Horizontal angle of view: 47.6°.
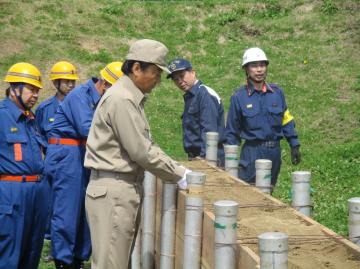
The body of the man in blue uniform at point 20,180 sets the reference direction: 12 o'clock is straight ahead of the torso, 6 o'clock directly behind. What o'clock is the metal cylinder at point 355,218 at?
The metal cylinder is roughly at 12 o'clock from the man in blue uniform.

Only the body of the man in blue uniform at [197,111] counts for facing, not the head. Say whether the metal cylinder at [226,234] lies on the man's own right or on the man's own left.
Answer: on the man's own left

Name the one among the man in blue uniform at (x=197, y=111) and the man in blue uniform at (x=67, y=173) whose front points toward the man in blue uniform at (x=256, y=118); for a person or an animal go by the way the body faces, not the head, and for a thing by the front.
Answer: the man in blue uniform at (x=67, y=173)

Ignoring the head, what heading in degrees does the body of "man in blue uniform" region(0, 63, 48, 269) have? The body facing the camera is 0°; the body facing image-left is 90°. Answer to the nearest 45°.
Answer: approximately 315°

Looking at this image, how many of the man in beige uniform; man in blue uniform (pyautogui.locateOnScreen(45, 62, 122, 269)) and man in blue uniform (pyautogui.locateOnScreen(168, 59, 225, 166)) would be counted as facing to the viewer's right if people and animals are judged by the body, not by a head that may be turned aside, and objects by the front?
2

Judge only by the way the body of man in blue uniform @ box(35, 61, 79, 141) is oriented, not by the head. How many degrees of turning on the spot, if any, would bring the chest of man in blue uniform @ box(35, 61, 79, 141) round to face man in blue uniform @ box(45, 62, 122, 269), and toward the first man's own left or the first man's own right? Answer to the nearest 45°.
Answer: approximately 45° to the first man's own right

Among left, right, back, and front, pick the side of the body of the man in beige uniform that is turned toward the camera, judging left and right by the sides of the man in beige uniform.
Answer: right

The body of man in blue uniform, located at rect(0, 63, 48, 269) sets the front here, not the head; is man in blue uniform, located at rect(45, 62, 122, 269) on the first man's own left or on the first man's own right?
on the first man's own left

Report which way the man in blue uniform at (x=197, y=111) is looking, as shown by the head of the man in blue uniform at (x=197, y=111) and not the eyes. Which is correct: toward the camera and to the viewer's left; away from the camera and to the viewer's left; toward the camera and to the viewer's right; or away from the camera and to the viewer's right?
toward the camera and to the viewer's left

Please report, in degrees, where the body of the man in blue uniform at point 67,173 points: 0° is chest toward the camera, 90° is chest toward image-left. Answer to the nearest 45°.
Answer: approximately 270°

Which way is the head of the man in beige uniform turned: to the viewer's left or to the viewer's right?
to the viewer's right

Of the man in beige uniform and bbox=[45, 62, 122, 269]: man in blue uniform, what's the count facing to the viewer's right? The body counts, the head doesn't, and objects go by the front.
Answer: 2
